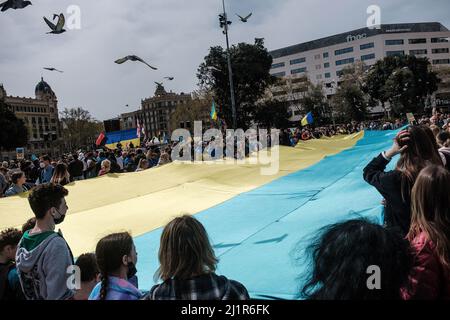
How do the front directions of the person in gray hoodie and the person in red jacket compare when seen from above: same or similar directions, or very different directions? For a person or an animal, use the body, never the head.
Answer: same or similar directions

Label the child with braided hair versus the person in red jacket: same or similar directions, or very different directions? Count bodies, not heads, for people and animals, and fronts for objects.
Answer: same or similar directions

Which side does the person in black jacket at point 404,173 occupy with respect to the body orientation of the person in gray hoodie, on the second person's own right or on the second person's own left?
on the second person's own right

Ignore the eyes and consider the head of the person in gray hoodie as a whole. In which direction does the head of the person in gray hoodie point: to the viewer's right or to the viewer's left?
to the viewer's right

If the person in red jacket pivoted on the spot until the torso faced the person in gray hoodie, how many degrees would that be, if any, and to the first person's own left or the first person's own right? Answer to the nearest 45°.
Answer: approximately 90° to the first person's own left

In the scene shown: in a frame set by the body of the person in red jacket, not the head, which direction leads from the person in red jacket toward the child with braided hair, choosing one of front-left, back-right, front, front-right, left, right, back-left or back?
left

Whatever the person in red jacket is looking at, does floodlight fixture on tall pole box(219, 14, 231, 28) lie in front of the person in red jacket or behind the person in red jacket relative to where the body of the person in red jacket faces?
in front

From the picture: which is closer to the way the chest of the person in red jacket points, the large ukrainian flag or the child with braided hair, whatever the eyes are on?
the large ukrainian flag

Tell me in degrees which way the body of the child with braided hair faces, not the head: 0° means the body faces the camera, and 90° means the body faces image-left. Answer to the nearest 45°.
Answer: approximately 225°

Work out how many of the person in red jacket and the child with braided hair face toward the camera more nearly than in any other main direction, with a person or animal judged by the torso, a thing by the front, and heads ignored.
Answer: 0

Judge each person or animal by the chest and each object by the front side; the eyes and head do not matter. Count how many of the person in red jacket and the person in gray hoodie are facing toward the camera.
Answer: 0

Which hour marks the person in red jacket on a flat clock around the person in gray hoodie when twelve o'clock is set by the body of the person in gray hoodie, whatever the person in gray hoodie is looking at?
The person in red jacket is roughly at 3 o'clock from the person in gray hoodie.

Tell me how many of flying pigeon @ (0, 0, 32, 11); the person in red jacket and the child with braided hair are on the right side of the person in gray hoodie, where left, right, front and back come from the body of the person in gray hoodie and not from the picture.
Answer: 2

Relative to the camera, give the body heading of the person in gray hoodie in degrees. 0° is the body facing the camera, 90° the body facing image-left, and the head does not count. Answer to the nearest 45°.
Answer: approximately 225°

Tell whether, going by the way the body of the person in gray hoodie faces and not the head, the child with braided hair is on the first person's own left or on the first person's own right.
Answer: on the first person's own right

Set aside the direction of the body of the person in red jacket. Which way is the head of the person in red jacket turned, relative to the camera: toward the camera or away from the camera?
away from the camera

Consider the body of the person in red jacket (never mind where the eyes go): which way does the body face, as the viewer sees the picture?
away from the camera

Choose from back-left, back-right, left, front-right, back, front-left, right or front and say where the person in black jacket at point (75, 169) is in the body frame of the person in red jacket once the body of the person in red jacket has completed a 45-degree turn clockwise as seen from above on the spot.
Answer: left
